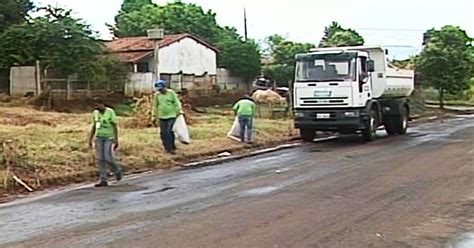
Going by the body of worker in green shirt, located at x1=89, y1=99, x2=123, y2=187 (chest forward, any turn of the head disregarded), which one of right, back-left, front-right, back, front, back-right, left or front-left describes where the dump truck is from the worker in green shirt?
back

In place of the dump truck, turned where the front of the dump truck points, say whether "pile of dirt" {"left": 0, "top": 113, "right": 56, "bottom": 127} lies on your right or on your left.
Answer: on your right

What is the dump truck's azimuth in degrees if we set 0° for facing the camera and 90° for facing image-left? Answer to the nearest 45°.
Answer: approximately 45°

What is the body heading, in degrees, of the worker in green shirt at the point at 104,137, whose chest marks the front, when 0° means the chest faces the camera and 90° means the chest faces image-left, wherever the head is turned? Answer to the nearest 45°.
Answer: approximately 45°

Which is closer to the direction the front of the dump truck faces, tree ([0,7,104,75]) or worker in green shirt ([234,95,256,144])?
the worker in green shirt

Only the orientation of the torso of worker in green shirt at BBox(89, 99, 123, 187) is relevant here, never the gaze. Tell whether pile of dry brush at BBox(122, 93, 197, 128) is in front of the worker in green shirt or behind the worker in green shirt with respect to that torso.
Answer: behind

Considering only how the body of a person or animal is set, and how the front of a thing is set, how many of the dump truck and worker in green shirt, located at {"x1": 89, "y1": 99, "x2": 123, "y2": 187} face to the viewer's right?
0
